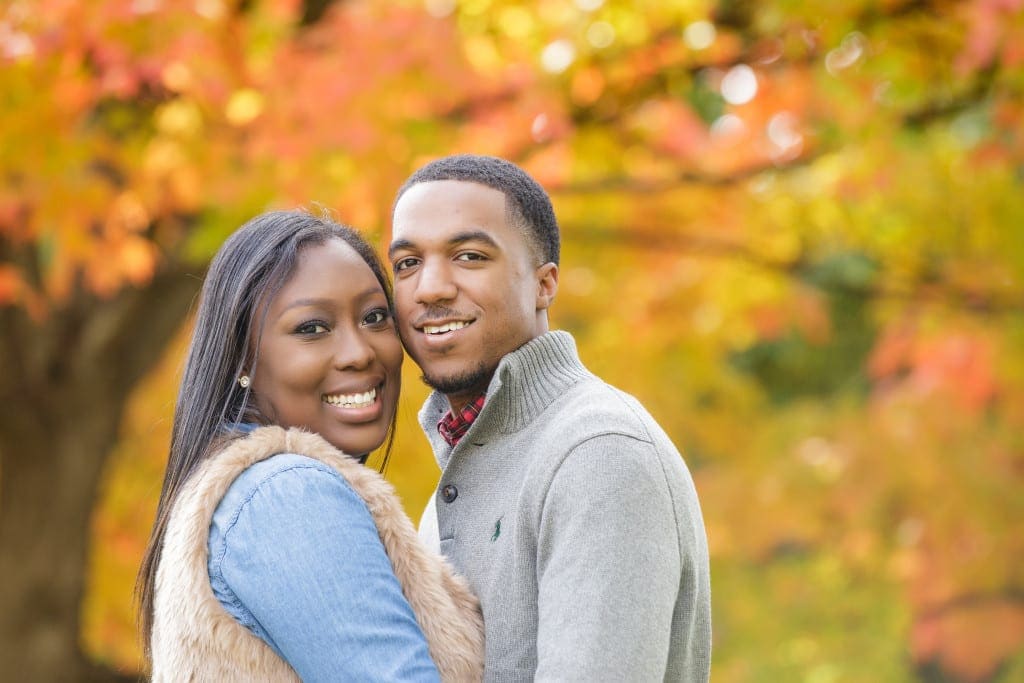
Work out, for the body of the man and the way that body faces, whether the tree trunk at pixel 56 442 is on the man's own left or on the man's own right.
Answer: on the man's own right

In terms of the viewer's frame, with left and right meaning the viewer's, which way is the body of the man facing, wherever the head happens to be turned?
facing the viewer and to the left of the viewer

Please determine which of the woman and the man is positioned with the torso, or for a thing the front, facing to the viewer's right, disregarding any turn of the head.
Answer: the woman

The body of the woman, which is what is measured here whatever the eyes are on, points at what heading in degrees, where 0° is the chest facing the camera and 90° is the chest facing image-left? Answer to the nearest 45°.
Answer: approximately 270°

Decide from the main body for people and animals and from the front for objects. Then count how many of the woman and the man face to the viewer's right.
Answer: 1
